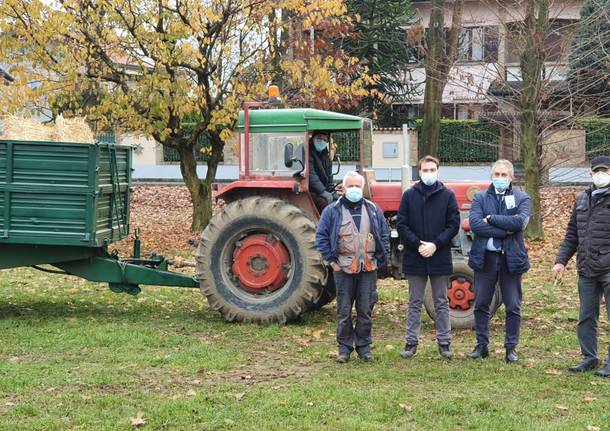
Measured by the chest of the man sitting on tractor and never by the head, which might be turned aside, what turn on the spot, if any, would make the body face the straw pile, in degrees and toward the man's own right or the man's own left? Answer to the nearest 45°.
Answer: approximately 135° to the man's own right

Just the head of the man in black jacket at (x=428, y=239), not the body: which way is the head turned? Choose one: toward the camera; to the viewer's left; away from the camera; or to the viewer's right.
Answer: toward the camera

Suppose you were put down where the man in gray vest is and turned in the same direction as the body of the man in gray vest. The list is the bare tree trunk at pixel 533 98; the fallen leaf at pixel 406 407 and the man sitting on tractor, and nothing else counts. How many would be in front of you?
1

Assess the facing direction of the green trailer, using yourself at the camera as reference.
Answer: facing to the right of the viewer

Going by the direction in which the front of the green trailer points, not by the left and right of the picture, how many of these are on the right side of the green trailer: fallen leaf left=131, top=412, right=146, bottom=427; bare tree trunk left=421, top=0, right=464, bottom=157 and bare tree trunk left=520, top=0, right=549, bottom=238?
1

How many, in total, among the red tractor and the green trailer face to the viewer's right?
2

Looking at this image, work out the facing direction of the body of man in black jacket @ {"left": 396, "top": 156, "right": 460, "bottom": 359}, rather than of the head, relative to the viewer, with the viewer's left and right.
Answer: facing the viewer

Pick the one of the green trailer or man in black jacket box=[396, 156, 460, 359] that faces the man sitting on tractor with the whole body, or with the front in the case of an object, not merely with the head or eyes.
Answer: the green trailer

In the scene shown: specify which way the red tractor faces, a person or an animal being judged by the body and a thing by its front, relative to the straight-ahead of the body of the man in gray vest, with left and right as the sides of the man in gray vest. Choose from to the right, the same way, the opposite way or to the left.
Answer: to the left

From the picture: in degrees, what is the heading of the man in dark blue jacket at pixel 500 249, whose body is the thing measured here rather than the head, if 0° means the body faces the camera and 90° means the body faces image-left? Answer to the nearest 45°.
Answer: approximately 0°

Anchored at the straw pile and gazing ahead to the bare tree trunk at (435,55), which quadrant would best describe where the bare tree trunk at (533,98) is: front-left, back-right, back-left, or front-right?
front-right

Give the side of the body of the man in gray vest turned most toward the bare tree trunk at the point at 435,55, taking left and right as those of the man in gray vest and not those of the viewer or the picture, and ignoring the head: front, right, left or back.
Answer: back

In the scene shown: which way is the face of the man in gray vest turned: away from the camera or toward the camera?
toward the camera

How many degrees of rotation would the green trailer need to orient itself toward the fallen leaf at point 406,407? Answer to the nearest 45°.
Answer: approximately 45° to its right

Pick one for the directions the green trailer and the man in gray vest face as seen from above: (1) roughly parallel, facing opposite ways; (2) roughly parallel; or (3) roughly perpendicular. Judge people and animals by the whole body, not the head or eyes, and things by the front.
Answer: roughly perpendicular

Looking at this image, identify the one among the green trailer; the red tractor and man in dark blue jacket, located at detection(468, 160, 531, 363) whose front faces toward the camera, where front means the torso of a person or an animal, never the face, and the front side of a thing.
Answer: the man in dark blue jacket

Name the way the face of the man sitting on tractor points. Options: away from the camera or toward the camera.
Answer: toward the camera

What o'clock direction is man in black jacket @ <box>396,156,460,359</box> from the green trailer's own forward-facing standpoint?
The man in black jacket is roughly at 1 o'clock from the green trailer.

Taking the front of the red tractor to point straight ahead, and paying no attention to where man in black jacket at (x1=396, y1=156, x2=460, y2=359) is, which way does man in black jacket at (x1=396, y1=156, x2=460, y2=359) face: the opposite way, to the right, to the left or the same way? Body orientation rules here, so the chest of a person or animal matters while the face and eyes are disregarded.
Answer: to the right

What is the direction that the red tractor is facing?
to the viewer's right

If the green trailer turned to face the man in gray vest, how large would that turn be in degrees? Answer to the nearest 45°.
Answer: approximately 45° to its right
